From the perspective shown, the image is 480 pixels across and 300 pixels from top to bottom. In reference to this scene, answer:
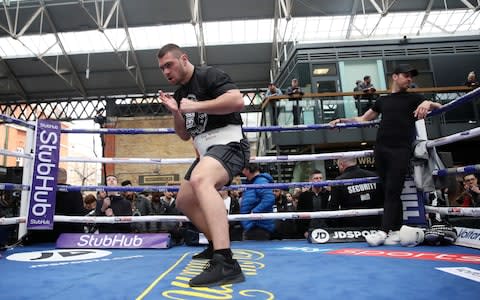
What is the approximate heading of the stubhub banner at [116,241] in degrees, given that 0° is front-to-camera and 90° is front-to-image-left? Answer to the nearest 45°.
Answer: approximately 0°

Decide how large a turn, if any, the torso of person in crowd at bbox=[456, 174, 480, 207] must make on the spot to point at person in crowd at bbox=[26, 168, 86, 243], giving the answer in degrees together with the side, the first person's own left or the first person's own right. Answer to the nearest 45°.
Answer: approximately 45° to the first person's own right

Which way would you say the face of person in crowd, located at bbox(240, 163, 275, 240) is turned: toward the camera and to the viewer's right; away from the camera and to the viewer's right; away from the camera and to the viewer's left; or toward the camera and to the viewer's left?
toward the camera and to the viewer's left

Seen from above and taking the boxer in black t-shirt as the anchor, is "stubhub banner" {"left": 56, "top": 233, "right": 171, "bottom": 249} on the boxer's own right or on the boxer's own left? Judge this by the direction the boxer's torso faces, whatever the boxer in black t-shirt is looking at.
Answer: on the boxer's own right

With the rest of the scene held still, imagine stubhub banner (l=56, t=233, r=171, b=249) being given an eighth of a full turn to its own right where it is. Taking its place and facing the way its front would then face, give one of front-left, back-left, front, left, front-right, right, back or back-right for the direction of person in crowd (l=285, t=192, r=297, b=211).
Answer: back

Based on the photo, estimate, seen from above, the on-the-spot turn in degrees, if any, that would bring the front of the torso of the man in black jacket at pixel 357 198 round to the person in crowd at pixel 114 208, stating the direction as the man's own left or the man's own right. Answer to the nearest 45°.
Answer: approximately 45° to the man's own left

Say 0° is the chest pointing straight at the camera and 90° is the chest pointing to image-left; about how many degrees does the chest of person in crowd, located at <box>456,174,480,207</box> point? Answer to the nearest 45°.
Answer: approximately 0°

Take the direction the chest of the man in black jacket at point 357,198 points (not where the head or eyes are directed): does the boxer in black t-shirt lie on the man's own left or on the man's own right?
on the man's own left
